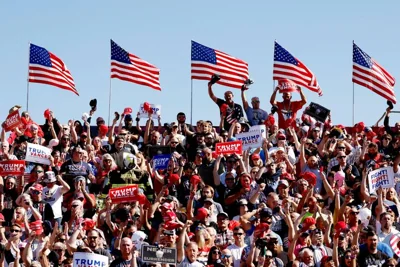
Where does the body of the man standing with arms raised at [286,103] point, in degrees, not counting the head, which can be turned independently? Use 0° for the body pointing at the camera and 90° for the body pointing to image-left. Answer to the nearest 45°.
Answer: approximately 0°

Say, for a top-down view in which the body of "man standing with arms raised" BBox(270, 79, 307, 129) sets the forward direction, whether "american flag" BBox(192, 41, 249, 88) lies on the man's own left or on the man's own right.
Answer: on the man's own right

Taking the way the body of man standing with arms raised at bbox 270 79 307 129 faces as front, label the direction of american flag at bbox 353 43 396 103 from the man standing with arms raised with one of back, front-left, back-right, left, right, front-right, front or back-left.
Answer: back-left

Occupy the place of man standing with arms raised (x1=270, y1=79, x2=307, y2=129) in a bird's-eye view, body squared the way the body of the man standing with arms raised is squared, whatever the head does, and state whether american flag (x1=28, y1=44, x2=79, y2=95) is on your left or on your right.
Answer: on your right
